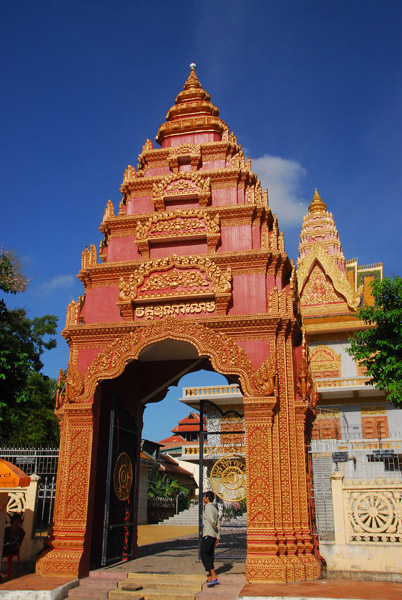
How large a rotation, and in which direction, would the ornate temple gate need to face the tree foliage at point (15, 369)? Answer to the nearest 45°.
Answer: approximately 135° to its right

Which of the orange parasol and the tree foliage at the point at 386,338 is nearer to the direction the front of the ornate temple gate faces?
the orange parasol

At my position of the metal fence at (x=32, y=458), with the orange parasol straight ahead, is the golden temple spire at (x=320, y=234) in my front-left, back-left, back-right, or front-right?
back-left

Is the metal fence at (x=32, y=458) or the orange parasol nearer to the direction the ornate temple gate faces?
the orange parasol

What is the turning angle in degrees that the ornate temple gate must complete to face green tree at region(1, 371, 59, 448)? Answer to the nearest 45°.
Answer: approximately 135° to its right

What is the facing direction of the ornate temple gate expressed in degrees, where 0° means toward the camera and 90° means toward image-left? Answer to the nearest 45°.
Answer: approximately 0°

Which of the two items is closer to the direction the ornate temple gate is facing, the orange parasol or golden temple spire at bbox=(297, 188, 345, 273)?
the orange parasol

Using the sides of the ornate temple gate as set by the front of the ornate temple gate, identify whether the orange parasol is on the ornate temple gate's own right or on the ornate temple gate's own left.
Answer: on the ornate temple gate's own right
